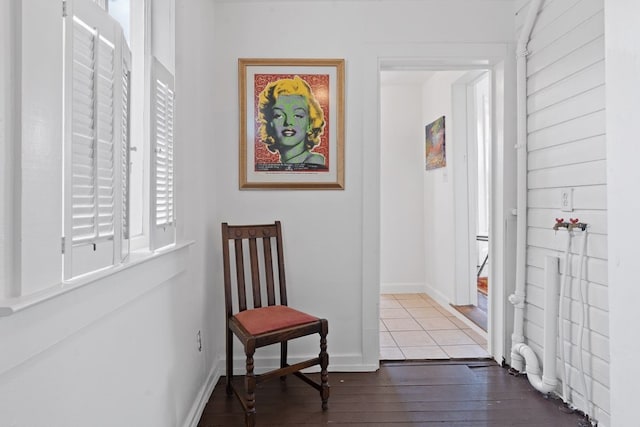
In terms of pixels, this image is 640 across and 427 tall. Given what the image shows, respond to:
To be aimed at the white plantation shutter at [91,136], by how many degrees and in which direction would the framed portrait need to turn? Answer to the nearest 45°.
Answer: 0° — it already faces it

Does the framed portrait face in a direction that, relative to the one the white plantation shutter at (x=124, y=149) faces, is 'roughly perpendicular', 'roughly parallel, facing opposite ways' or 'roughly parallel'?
roughly perpendicular

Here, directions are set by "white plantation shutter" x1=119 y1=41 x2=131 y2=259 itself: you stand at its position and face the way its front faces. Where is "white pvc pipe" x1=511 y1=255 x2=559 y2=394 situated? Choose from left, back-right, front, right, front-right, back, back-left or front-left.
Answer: front

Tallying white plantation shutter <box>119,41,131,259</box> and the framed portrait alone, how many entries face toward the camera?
1

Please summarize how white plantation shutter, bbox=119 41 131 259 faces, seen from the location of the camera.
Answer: facing to the right of the viewer

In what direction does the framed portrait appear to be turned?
toward the camera

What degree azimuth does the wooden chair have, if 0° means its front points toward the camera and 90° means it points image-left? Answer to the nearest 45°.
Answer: approximately 315°

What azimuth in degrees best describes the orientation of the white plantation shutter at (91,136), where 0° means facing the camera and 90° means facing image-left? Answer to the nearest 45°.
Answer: approximately 315°

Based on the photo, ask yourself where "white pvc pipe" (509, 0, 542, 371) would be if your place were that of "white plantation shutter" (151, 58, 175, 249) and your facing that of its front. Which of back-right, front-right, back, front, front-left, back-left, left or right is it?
front-left

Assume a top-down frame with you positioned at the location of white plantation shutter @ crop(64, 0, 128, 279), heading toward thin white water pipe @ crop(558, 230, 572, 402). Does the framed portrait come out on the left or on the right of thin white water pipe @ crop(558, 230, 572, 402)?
left

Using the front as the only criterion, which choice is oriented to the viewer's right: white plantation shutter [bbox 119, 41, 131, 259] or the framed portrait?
the white plantation shutter

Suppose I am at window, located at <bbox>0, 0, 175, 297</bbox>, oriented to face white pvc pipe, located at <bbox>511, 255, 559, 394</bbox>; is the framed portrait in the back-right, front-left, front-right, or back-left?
front-left
